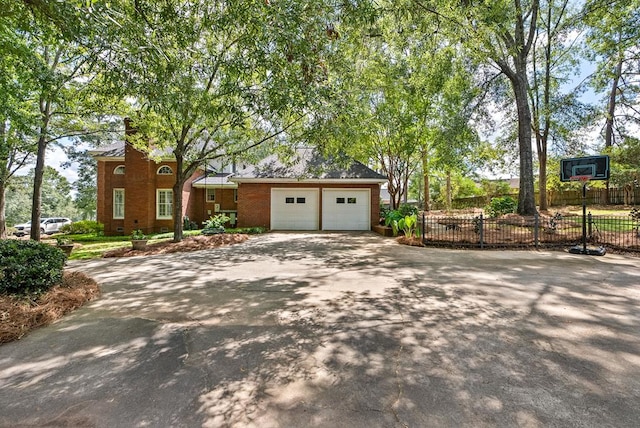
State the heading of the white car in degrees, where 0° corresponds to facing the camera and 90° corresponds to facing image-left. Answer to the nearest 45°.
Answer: approximately 45°
